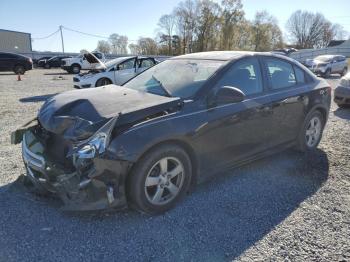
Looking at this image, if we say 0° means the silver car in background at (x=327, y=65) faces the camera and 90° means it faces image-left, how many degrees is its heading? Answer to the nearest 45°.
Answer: approximately 45°

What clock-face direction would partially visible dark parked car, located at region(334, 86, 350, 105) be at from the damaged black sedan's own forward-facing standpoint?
The partially visible dark parked car is roughly at 6 o'clock from the damaged black sedan.

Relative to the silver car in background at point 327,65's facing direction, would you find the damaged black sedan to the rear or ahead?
ahead

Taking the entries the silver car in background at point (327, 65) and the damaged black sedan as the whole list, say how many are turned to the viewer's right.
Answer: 0

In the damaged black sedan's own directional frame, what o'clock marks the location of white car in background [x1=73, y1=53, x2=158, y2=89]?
The white car in background is roughly at 4 o'clock from the damaged black sedan.

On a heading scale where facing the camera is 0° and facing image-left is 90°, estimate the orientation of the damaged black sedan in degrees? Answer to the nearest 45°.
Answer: approximately 45°

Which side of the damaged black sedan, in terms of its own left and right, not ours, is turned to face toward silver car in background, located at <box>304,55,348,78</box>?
back

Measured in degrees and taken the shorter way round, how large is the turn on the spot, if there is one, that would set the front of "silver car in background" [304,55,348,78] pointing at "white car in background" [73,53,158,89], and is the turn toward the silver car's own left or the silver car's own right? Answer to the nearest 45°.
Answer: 0° — it already faces it

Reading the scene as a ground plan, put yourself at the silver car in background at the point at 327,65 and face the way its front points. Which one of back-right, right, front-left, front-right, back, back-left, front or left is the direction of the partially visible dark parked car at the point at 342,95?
front-left
